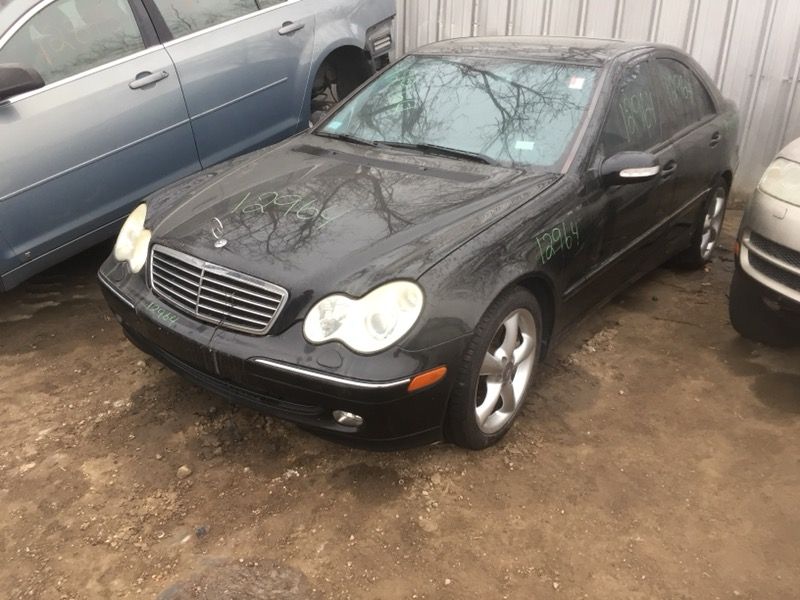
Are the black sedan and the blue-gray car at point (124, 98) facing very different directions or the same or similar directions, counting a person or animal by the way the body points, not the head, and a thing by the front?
same or similar directions

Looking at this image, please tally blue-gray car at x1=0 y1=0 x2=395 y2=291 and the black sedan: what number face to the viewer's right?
0

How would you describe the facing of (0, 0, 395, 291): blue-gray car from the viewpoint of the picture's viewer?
facing the viewer and to the left of the viewer

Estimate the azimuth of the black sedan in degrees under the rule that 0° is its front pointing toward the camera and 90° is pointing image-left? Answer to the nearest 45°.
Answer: approximately 45°

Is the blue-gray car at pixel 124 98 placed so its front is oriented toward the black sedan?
no

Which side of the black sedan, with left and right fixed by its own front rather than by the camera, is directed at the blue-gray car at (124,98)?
right
